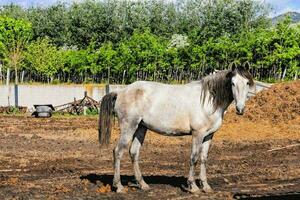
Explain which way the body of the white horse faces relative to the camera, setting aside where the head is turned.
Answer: to the viewer's right

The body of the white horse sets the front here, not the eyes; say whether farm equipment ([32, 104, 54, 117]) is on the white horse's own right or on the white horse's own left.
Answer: on the white horse's own left
